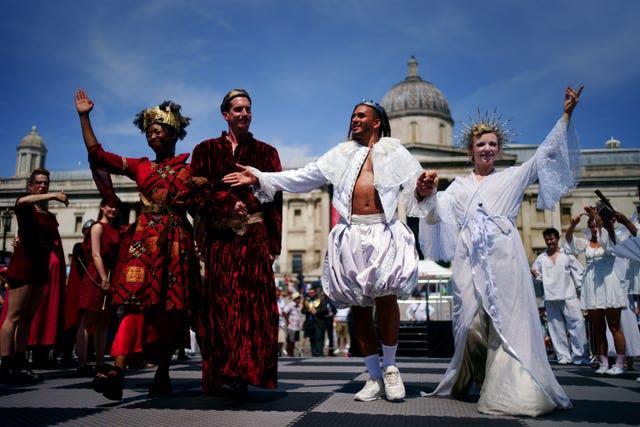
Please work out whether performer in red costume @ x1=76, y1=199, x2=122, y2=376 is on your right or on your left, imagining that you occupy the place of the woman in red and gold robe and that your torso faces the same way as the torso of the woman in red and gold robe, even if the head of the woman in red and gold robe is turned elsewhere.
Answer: on your right

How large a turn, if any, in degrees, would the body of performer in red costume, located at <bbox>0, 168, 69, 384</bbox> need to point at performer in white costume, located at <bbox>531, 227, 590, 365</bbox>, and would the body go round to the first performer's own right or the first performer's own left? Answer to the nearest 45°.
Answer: approximately 45° to the first performer's own left

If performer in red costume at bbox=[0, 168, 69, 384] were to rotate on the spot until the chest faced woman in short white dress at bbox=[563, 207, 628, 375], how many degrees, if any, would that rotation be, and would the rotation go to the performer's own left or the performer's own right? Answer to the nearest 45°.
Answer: approximately 45° to the performer's own left

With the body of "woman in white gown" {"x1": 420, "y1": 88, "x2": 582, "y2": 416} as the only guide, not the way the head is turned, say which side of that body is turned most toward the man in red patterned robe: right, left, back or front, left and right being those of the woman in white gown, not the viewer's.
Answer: right

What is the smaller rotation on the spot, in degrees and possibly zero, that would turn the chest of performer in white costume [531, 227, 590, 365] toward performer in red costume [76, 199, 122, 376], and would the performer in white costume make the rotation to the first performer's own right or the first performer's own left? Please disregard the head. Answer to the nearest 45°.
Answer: approximately 45° to the first performer's own right

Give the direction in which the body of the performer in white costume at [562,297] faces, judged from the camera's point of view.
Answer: toward the camera

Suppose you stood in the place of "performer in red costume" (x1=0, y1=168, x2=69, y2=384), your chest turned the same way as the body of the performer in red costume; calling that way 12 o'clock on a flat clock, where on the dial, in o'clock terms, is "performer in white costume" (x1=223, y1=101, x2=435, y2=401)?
The performer in white costume is roughly at 12 o'clock from the performer in red costume.

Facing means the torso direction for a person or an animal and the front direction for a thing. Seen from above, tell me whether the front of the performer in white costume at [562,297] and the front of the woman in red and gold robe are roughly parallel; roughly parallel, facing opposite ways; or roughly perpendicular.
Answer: roughly parallel

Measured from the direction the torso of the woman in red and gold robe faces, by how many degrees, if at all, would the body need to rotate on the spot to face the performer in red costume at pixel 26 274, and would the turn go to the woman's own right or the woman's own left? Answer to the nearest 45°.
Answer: approximately 90° to the woman's own right

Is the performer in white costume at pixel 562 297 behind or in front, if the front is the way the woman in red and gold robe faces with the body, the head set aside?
behind

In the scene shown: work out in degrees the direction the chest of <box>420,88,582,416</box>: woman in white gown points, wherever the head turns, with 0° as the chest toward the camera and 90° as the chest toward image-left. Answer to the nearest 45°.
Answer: approximately 0°

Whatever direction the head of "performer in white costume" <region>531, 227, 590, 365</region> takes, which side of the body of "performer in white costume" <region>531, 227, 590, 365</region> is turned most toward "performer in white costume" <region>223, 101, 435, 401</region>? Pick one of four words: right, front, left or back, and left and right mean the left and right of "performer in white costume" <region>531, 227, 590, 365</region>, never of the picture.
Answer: front
